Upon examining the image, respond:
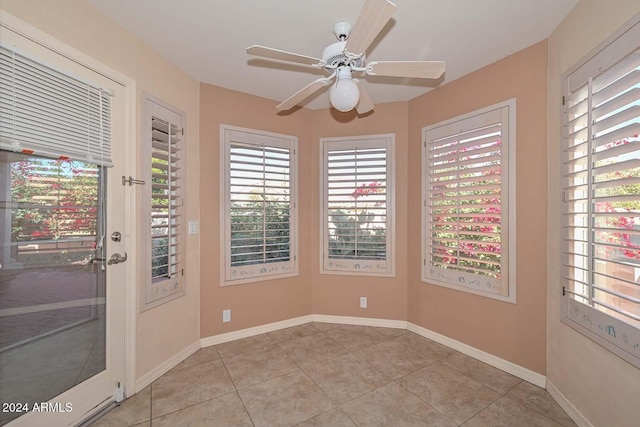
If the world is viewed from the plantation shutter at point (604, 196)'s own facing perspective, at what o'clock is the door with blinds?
The door with blinds is roughly at 12 o'clock from the plantation shutter.

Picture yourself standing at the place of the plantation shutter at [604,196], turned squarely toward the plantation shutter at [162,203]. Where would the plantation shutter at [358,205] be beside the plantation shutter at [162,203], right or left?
right

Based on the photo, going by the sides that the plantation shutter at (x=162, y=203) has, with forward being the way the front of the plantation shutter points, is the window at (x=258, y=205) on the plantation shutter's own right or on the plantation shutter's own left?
on the plantation shutter's own left

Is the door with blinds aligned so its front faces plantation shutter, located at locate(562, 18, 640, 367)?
yes

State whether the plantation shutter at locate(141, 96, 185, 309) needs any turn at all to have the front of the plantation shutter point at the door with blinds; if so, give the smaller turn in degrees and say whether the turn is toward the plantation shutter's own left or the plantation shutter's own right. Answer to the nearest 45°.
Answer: approximately 90° to the plantation shutter's own right

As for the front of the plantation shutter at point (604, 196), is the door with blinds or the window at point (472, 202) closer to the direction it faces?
the door with blinds

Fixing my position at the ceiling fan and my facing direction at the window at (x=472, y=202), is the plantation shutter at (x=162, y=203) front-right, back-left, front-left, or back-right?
back-left

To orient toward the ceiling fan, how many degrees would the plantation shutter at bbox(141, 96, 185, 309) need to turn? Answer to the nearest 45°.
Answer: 0° — it already faces it

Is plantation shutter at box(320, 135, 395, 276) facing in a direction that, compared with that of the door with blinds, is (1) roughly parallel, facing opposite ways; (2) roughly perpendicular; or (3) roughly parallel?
roughly perpendicular

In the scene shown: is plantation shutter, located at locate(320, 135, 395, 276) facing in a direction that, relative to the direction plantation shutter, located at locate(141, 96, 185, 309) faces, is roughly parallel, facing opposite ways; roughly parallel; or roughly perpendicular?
roughly perpendicular

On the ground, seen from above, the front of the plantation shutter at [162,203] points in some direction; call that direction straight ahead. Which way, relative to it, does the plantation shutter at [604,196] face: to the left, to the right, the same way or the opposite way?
the opposite way

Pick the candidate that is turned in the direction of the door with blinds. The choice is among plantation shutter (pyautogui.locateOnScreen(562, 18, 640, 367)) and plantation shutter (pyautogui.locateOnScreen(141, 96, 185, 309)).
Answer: plantation shutter (pyautogui.locateOnScreen(562, 18, 640, 367))

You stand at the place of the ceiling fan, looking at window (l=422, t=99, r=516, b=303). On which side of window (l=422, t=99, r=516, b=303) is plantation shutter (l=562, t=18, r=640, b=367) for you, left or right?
right
